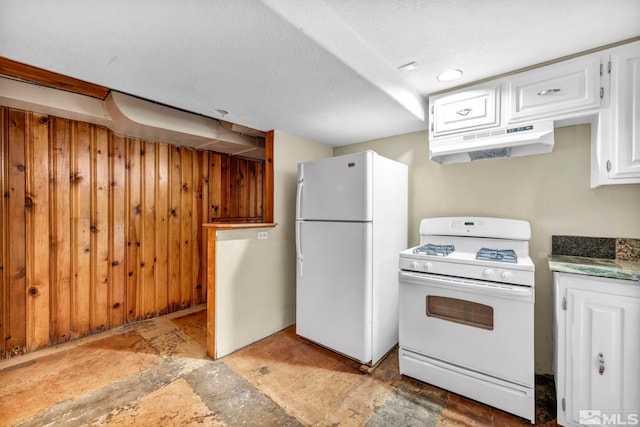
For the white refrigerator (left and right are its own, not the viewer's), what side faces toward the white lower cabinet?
left

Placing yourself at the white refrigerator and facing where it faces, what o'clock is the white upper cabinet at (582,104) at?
The white upper cabinet is roughly at 8 o'clock from the white refrigerator.

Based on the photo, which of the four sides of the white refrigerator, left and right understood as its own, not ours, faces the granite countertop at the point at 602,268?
left

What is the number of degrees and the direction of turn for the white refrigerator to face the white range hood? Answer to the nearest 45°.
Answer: approximately 135° to its left

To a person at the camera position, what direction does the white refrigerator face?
facing the viewer and to the left of the viewer
